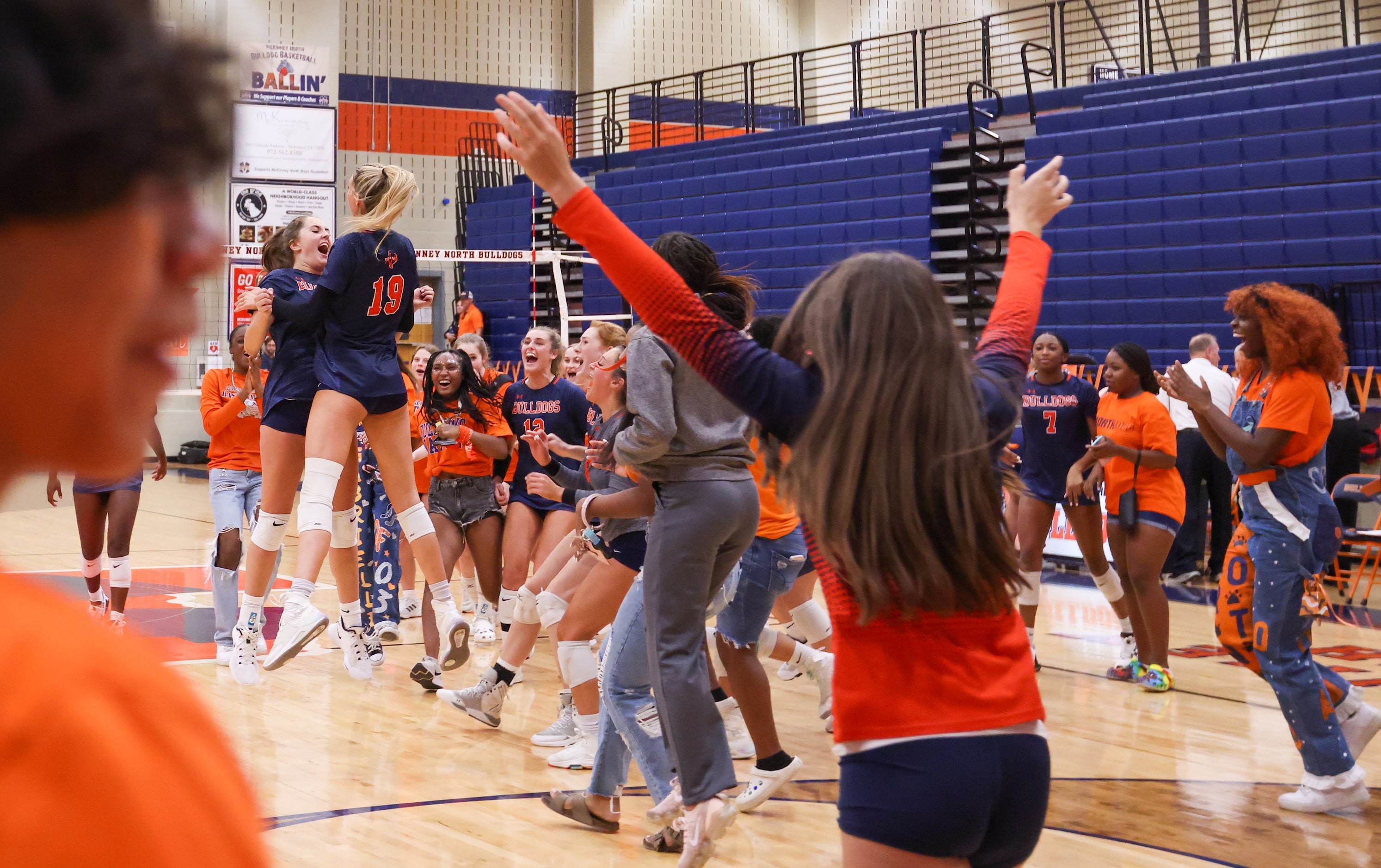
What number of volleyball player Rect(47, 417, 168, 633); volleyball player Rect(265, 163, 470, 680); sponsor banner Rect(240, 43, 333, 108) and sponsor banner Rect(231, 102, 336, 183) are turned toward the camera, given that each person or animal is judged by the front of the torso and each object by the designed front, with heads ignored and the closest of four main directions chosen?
3

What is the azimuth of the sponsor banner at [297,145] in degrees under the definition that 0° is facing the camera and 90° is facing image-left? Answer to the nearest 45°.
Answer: approximately 0°

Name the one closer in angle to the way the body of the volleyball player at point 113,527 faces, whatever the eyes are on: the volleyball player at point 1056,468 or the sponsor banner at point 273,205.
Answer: the volleyball player

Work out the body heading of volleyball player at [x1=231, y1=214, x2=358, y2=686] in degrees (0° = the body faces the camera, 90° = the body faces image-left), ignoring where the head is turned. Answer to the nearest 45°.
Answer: approximately 315°

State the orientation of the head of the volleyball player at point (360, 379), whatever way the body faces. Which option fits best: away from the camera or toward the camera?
away from the camera

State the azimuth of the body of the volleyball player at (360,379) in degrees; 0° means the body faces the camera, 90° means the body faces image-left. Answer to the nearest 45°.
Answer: approximately 135°

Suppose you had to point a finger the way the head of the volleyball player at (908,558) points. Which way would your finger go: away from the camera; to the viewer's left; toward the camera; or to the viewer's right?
away from the camera

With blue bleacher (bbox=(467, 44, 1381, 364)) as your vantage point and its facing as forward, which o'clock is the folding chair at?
The folding chair is roughly at 10 o'clock from the blue bleacher.

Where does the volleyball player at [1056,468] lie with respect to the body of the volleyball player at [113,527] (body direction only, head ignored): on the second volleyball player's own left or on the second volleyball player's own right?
on the second volleyball player's own left
